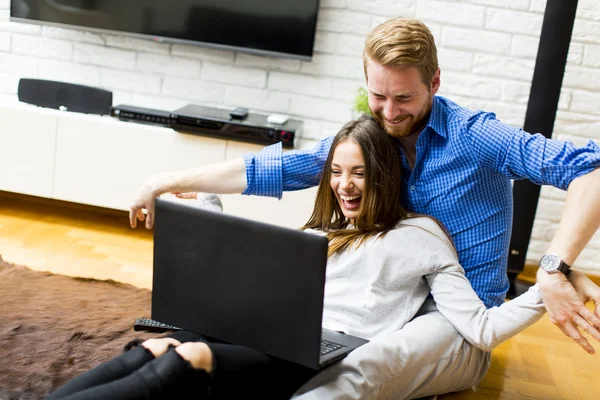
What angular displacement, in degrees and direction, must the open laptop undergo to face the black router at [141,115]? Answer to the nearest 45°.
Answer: approximately 45° to its left

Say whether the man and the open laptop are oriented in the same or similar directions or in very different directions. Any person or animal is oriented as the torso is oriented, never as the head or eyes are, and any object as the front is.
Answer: very different directions

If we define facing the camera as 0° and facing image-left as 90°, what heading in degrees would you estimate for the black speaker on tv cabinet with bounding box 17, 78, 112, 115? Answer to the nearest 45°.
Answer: approximately 0°

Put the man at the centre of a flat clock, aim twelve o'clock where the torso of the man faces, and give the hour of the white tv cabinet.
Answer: The white tv cabinet is roughly at 3 o'clock from the man.

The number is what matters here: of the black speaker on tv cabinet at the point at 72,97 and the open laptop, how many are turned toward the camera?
1

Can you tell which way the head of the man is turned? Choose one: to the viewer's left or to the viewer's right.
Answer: to the viewer's left

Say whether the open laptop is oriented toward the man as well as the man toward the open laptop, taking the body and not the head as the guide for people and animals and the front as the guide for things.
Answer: yes

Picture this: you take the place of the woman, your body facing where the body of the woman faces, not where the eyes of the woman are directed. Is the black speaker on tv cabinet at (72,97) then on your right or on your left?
on your right

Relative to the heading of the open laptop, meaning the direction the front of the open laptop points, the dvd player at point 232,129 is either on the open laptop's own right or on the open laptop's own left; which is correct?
on the open laptop's own left

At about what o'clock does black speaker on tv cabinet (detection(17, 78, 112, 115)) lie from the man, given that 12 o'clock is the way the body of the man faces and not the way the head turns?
The black speaker on tv cabinet is roughly at 3 o'clock from the man.

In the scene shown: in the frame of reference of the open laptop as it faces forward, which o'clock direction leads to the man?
The man is roughly at 12 o'clock from the open laptop.

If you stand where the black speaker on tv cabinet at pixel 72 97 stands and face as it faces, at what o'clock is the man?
The man is roughly at 11 o'clock from the black speaker on tv cabinet.
